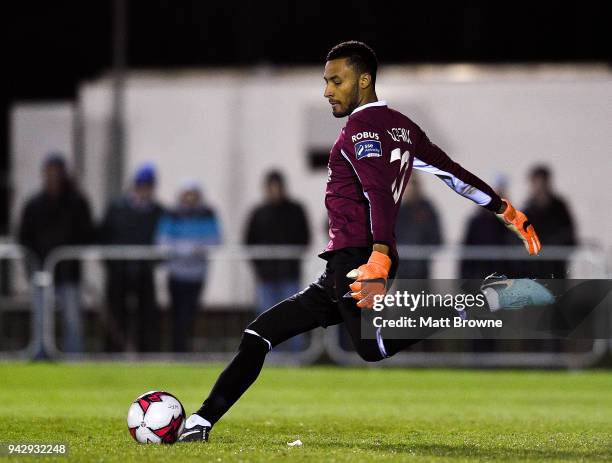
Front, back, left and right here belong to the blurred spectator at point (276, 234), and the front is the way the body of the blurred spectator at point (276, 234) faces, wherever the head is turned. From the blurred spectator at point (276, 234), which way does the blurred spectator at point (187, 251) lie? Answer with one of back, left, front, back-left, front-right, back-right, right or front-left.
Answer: right

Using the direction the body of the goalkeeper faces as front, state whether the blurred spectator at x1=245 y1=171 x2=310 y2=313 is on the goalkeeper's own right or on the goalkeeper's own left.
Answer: on the goalkeeper's own right

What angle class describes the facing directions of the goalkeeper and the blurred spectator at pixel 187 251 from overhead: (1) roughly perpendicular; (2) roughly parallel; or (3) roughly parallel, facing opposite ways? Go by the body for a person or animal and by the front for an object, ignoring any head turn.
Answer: roughly perpendicular

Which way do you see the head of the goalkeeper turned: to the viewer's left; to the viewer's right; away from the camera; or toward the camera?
to the viewer's left

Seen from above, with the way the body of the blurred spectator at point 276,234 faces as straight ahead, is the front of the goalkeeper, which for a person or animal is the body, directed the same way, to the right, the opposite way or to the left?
to the right

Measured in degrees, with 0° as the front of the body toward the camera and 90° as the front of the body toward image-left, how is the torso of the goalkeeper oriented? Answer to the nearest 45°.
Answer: approximately 90°

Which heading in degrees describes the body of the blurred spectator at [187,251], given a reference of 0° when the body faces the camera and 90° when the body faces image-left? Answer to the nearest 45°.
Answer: approximately 0°

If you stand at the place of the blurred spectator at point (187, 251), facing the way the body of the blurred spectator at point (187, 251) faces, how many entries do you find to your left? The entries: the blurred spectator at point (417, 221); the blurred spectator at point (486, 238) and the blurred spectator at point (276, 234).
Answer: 3

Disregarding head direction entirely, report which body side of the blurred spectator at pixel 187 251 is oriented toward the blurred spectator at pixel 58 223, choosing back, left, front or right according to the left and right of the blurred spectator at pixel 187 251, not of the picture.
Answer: right

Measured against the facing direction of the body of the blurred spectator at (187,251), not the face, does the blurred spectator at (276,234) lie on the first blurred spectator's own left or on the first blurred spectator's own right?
on the first blurred spectator's own left

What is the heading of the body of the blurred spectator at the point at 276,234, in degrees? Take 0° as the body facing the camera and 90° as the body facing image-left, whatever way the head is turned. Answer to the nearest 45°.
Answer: approximately 0°
